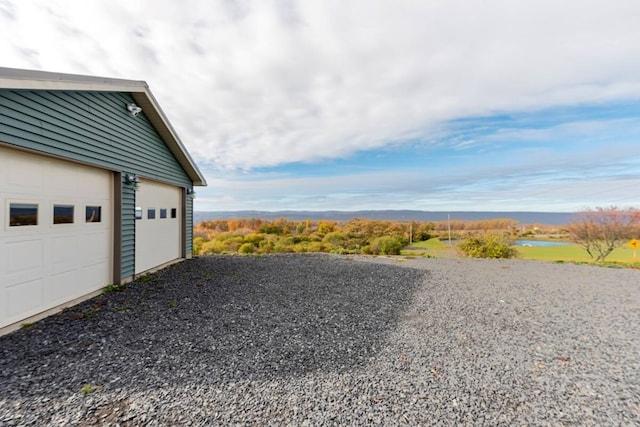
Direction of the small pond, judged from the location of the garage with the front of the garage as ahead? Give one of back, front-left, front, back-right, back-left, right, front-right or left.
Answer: front-left

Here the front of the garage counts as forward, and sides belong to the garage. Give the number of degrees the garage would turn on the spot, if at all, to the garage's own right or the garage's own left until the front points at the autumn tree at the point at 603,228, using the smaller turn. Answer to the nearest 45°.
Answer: approximately 45° to the garage's own left

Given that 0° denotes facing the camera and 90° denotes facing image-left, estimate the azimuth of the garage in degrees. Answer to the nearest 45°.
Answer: approximately 315°

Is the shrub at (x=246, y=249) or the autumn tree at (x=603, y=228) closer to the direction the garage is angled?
the autumn tree

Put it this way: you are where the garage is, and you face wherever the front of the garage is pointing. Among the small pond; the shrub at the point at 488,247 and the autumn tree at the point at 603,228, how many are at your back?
0

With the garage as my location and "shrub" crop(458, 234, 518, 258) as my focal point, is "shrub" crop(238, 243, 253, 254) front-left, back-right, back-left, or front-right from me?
front-left

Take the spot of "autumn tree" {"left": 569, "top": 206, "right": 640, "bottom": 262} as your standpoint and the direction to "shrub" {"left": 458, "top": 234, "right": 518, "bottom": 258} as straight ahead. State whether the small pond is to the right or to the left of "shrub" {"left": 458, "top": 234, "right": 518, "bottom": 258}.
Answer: right

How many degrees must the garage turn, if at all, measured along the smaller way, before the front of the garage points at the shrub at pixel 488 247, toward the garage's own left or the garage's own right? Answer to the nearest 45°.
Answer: approximately 45° to the garage's own left

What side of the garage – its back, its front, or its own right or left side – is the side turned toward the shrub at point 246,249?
left
